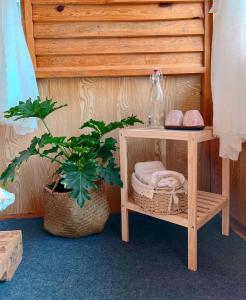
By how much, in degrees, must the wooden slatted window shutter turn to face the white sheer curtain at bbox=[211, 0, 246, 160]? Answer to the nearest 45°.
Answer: approximately 45° to its left

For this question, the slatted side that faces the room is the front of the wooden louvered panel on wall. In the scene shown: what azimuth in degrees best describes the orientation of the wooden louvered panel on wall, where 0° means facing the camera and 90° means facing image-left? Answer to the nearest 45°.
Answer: approximately 0°
